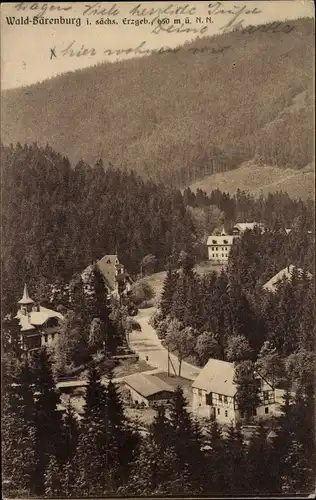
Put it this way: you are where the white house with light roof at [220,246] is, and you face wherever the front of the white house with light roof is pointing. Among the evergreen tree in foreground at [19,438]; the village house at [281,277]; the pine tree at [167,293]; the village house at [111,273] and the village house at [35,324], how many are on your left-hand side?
1

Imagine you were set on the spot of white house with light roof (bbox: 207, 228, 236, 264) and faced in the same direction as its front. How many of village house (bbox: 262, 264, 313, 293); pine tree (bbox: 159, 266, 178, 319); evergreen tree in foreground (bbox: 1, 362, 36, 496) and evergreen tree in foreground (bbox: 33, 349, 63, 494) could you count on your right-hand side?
3

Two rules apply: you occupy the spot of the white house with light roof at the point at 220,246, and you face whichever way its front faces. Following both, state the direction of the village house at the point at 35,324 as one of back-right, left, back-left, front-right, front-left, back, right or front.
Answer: right

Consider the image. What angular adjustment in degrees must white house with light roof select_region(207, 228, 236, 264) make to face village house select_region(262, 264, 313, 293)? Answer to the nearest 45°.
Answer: approximately 90° to its left

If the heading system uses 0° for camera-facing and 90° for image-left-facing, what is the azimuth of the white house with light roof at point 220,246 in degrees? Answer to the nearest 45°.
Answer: approximately 0°
